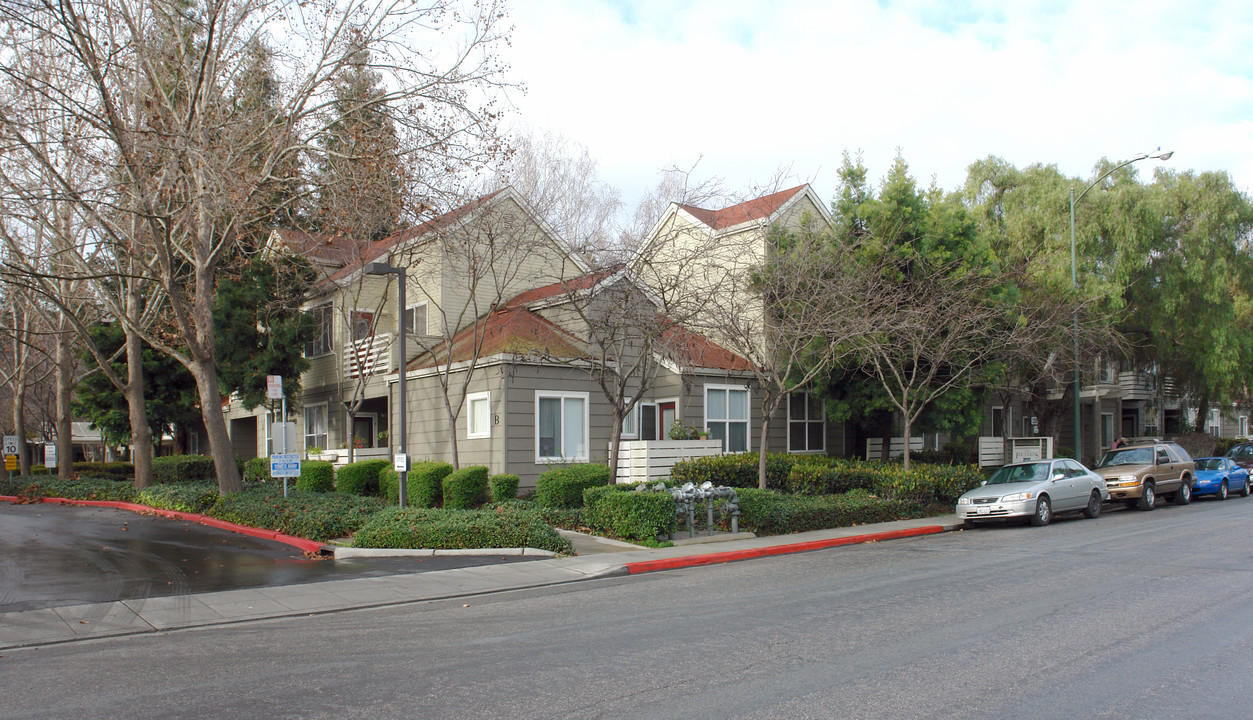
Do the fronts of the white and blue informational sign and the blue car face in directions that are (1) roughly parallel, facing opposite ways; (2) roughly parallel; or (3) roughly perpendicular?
roughly perpendicular

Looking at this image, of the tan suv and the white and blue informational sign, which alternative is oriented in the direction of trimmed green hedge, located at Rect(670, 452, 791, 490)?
the tan suv

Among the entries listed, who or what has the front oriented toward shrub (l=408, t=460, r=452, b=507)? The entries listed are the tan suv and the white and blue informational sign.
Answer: the tan suv

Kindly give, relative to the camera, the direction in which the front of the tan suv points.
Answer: facing the viewer and to the left of the viewer

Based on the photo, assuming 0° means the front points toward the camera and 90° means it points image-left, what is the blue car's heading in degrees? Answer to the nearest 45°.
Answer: approximately 45°

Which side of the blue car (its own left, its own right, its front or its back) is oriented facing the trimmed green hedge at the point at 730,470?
front

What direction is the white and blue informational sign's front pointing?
toward the camera

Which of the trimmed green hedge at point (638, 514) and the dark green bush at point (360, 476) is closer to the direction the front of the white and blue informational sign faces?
the trimmed green hedge

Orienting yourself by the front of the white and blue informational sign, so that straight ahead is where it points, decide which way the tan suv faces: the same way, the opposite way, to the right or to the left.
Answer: to the right

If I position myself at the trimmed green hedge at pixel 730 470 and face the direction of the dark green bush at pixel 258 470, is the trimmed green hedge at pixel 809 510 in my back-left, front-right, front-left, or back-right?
back-left

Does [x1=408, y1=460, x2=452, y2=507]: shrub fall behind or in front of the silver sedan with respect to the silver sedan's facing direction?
in front
